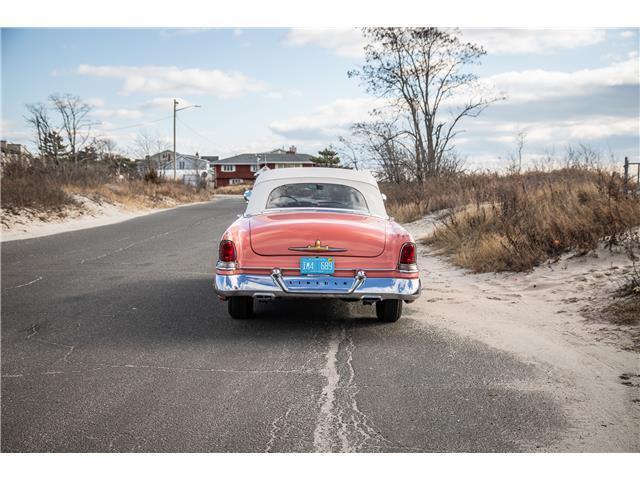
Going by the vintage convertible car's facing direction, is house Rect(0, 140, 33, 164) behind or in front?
in front

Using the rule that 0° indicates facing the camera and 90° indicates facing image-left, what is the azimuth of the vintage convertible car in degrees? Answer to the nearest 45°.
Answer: approximately 180°
